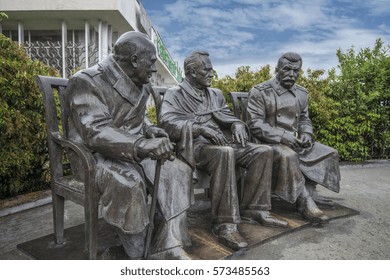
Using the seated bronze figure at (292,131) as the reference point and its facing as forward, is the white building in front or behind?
behind

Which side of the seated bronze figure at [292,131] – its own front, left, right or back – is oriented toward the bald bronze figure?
right

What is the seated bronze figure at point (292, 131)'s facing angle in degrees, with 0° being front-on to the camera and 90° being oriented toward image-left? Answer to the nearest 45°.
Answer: approximately 315°

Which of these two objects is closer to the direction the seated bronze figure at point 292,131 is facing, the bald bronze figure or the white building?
the bald bronze figure
